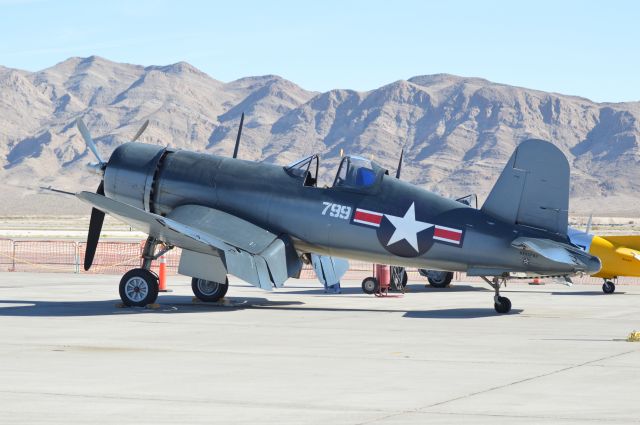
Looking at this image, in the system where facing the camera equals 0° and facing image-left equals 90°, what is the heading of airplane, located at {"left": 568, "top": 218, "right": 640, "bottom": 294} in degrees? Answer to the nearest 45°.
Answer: approximately 90°

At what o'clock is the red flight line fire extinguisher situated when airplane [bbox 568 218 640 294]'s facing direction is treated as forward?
The red flight line fire extinguisher is roughly at 11 o'clock from the airplane.

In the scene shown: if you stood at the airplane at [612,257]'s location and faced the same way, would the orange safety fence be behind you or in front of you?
in front
